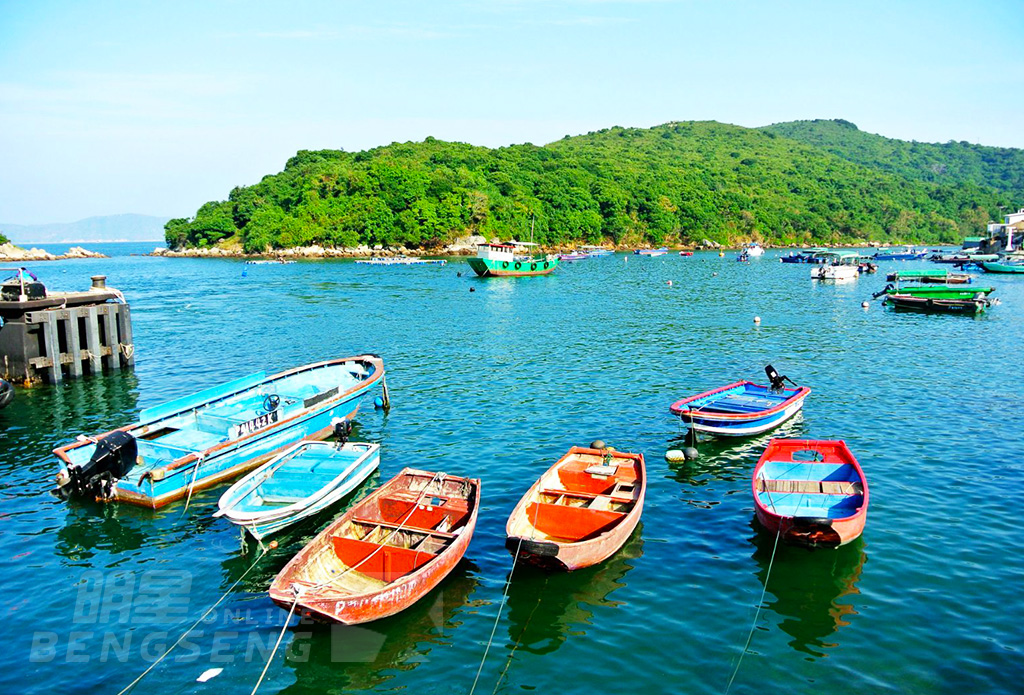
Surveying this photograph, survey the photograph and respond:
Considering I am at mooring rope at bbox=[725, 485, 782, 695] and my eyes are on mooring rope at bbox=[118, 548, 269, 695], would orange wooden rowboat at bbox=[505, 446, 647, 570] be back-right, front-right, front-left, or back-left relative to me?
front-right

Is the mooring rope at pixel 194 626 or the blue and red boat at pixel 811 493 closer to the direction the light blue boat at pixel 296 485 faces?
the mooring rope

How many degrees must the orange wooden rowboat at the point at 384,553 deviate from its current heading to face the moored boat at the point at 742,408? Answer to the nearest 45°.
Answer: approximately 180°

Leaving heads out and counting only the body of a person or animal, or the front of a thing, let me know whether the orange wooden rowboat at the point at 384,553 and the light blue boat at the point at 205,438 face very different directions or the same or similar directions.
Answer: very different directions

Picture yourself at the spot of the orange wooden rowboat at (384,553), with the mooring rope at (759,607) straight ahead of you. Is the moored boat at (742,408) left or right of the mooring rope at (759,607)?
left

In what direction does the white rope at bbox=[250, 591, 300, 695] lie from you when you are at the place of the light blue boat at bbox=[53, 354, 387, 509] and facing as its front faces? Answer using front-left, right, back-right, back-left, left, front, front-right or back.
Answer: back-right

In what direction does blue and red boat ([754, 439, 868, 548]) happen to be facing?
toward the camera

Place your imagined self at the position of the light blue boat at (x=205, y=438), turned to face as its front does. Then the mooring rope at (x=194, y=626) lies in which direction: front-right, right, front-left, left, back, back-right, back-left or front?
back-right

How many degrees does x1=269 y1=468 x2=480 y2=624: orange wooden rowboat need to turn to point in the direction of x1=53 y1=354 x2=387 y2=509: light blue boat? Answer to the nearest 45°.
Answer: approximately 90° to its right

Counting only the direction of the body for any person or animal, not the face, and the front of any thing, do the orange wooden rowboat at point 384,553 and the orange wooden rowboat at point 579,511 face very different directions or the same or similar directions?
same or similar directions

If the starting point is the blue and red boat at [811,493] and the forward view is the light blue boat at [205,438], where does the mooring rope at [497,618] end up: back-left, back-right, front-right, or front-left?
front-left

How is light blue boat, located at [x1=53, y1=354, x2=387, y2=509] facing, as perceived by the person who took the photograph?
facing away from the viewer and to the right of the viewer

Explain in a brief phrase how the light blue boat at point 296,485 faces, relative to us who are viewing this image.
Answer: facing the viewer and to the left of the viewer

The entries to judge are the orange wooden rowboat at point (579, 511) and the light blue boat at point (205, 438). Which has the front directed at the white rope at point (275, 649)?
the orange wooden rowboat

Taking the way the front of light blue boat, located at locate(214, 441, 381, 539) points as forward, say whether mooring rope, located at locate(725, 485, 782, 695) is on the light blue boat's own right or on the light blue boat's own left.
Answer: on the light blue boat's own left

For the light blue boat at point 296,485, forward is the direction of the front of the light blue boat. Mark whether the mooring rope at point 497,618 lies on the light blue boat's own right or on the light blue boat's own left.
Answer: on the light blue boat's own left

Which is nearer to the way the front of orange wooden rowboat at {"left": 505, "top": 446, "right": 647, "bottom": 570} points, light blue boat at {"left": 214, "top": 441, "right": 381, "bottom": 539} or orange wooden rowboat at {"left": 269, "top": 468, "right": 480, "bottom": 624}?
the orange wooden rowboat

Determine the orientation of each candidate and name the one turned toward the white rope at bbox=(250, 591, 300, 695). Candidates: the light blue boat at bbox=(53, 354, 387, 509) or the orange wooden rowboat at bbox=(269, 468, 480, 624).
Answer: the orange wooden rowboat

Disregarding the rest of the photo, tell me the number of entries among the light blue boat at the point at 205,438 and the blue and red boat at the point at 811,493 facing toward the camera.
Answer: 1
